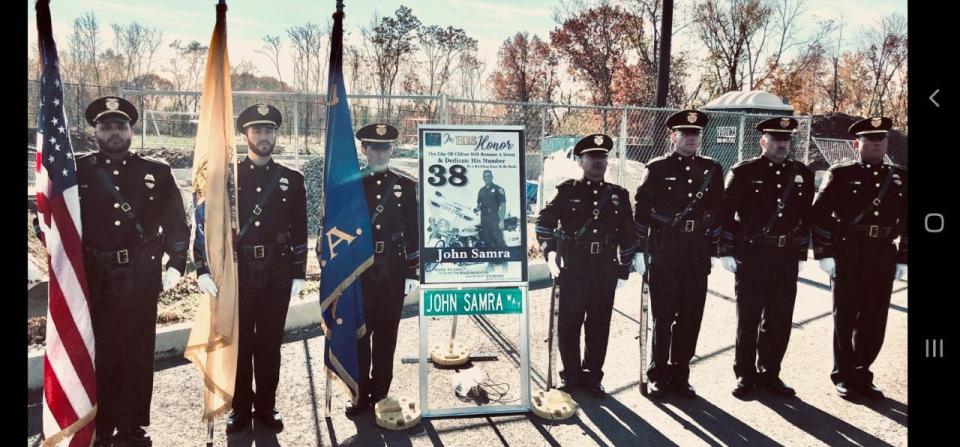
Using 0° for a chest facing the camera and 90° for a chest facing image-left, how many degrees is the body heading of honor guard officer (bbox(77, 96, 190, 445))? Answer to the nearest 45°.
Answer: approximately 0°

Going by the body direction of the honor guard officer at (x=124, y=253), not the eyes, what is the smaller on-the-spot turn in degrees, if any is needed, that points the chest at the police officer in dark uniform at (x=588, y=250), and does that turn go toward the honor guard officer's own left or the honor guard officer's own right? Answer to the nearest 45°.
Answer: approximately 90° to the honor guard officer's own left

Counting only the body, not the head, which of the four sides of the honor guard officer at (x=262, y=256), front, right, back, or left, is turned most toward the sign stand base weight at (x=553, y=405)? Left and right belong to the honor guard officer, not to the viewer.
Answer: left

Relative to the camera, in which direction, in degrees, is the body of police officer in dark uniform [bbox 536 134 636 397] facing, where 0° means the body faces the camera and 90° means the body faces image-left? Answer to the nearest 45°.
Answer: approximately 0°

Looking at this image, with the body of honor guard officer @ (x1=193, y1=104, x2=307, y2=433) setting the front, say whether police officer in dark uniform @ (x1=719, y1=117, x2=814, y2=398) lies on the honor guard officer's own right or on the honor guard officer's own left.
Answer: on the honor guard officer's own left
